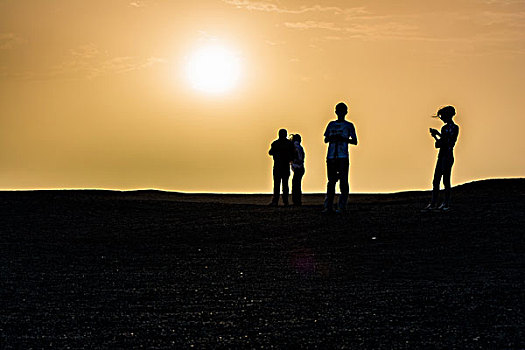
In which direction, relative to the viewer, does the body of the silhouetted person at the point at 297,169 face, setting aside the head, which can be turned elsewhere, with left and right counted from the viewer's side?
facing to the left of the viewer

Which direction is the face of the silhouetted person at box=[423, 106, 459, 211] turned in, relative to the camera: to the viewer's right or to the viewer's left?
to the viewer's left

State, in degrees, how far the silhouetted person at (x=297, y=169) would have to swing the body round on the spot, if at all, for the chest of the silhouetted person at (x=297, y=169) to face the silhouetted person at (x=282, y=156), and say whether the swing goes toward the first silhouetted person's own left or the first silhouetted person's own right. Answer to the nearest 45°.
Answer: approximately 45° to the first silhouetted person's own left

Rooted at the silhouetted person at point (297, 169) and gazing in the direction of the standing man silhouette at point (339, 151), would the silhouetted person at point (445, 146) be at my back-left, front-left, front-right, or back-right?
front-left

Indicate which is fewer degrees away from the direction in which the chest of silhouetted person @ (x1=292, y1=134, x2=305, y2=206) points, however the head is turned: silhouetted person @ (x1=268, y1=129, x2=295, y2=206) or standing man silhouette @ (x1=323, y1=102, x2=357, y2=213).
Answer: the silhouetted person

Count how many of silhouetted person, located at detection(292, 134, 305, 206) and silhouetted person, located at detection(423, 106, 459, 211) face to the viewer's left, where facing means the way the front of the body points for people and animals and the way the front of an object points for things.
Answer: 2

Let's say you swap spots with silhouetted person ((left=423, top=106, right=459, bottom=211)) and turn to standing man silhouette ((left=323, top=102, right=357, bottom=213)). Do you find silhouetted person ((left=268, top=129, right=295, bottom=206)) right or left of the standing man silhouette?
right

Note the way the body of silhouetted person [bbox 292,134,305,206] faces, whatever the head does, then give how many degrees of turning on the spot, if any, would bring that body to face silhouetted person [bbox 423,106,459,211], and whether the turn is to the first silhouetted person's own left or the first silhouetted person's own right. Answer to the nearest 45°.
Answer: approximately 135° to the first silhouetted person's own left

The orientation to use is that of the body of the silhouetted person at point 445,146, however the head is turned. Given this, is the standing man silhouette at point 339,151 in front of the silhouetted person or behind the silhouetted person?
in front

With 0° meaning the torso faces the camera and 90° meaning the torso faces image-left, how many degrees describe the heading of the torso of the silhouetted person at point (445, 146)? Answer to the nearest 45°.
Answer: approximately 90°
